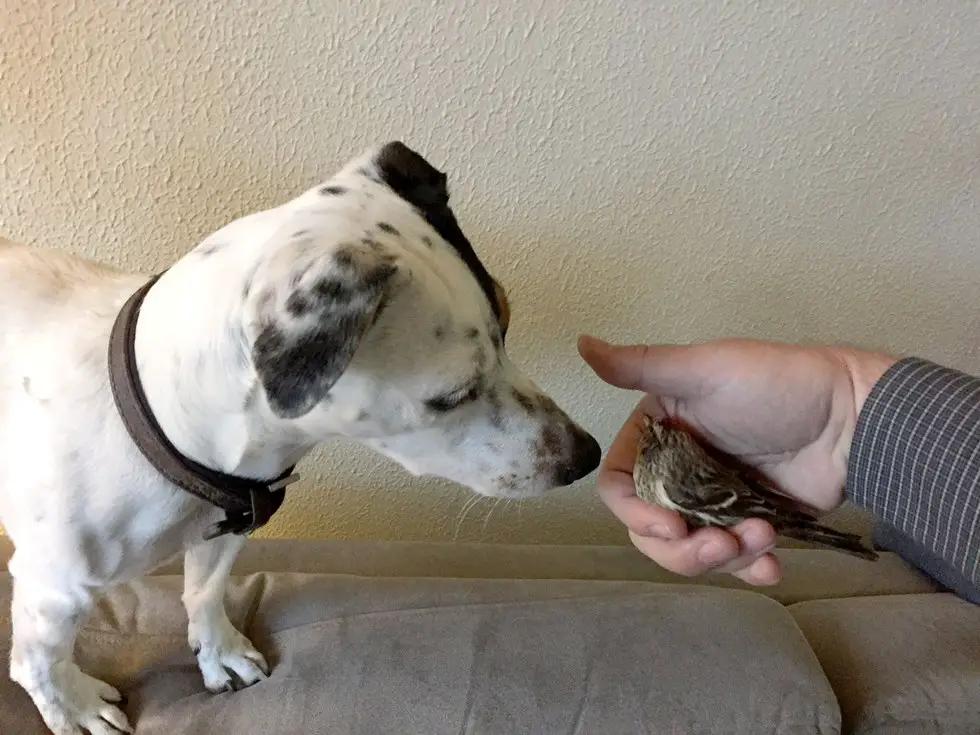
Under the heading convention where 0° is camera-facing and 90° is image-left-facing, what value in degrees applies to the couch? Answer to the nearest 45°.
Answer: approximately 0°
